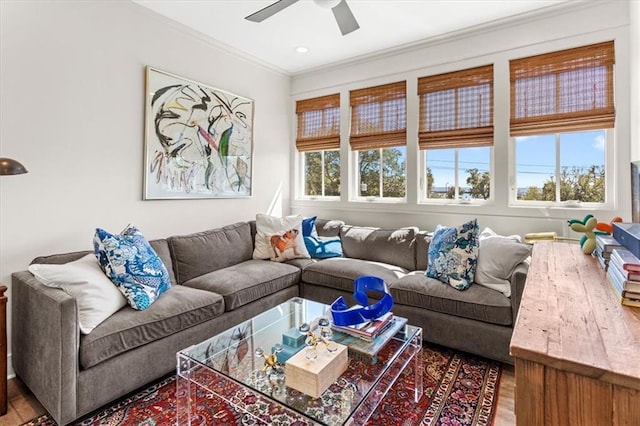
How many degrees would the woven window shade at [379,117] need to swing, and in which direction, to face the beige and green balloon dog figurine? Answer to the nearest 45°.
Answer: approximately 90° to its left

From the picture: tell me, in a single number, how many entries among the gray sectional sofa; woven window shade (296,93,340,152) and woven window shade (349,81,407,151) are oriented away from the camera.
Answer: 0

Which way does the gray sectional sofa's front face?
toward the camera

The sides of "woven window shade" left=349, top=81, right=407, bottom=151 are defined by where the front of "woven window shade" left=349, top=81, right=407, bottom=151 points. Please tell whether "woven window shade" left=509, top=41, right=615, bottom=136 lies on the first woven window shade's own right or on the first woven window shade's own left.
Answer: on the first woven window shade's own left

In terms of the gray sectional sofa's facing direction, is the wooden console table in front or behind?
in front

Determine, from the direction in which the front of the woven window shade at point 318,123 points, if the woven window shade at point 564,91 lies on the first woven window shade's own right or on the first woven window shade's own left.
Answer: on the first woven window shade's own left

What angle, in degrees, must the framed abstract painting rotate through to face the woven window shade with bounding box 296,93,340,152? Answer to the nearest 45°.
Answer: approximately 45° to its left

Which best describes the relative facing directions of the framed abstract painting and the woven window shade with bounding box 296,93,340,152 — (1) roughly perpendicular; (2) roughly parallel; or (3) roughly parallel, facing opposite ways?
roughly perpendicular

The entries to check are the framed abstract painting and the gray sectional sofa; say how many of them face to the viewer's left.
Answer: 0

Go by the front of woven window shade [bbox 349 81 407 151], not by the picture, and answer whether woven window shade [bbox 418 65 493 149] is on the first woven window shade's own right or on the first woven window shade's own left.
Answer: on the first woven window shade's own left

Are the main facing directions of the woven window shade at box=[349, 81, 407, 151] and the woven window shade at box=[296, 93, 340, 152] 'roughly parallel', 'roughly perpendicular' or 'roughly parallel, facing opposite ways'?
roughly parallel

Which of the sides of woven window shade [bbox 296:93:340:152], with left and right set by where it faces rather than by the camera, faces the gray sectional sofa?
front

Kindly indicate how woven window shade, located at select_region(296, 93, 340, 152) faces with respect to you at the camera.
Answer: facing the viewer and to the left of the viewer

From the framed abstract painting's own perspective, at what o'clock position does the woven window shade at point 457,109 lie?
The woven window shade is roughly at 11 o'clock from the framed abstract painting.

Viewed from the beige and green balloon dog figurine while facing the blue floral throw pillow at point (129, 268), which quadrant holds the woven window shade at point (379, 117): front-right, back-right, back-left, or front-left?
front-right

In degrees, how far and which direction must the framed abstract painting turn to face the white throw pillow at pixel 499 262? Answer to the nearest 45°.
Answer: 0° — it already faces it

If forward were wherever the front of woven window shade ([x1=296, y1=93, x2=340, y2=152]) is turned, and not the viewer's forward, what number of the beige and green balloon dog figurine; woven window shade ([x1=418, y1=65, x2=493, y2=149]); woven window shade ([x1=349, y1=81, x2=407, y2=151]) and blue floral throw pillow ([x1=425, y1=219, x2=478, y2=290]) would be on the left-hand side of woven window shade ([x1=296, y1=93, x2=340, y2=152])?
4

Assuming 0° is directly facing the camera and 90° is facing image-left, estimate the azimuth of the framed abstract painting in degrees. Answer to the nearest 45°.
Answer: approximately 315°
